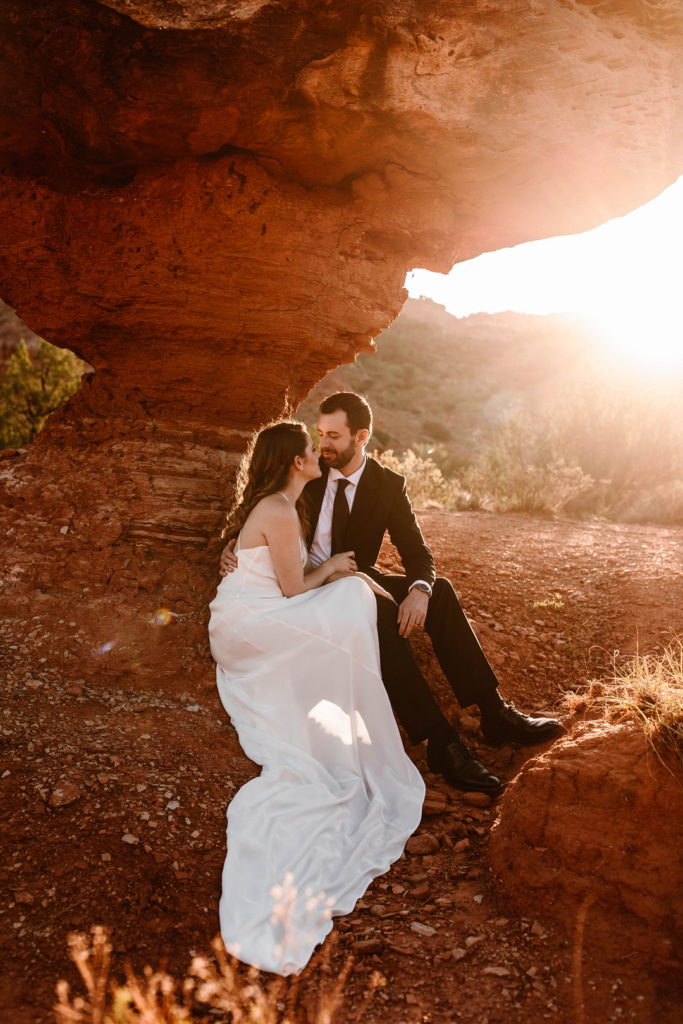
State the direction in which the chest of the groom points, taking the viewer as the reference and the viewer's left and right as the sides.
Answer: facing the viewer

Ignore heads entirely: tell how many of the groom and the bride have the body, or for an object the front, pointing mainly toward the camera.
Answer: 1

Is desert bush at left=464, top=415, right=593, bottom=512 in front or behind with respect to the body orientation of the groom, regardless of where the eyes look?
behind

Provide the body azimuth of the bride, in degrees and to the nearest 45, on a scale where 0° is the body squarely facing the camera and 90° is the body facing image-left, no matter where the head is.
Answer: approximately 270°

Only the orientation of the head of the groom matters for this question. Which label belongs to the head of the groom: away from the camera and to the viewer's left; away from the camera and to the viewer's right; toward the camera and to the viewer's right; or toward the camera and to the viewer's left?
toward the camera and to the viewer's left

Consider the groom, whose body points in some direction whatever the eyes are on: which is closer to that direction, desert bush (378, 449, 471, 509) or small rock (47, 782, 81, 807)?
the small rock

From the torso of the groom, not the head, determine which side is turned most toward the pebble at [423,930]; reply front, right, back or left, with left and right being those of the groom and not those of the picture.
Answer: front

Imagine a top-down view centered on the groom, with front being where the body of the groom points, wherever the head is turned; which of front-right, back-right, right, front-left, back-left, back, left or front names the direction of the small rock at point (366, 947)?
front
